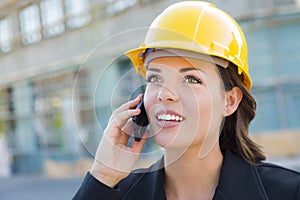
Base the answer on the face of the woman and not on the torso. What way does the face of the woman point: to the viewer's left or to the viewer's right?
to the viewer's left

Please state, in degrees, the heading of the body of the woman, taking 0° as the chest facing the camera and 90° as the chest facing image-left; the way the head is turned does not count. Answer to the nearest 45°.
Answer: approximately 45°
